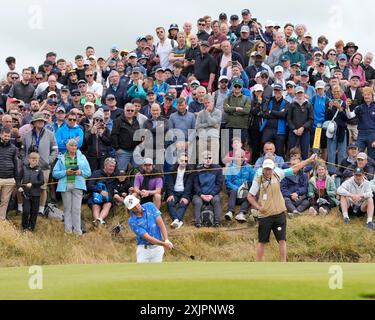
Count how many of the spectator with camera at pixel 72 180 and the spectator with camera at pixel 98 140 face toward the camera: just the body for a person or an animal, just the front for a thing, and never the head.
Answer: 2

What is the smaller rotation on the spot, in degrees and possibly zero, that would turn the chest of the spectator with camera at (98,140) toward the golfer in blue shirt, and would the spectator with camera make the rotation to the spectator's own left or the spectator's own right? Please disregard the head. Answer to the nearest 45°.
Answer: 0° — they already face them

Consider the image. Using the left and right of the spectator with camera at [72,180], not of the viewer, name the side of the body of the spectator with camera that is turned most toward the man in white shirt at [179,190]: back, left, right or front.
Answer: left

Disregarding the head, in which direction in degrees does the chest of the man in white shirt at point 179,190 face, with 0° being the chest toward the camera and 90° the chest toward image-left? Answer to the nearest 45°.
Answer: approximately 0°

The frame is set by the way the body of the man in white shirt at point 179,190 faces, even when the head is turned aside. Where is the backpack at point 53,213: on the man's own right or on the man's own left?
on the man's own right

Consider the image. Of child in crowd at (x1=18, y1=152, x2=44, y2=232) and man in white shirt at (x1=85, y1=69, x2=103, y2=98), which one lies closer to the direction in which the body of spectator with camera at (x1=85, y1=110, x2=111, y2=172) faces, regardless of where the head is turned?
the child in crowd

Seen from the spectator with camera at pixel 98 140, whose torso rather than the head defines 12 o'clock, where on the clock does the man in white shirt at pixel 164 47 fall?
The man in white shirt is roughly at 7 o'clock from the spectator with camera.

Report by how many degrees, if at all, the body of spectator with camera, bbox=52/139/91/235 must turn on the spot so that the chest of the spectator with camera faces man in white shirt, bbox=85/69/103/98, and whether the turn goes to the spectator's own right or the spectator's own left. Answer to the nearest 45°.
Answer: approximately 180°

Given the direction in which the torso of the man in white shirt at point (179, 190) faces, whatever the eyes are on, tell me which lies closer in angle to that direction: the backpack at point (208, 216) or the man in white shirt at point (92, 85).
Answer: the backpack

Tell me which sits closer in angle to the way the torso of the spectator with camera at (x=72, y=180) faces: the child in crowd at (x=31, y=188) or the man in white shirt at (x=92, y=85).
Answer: the child in crowd

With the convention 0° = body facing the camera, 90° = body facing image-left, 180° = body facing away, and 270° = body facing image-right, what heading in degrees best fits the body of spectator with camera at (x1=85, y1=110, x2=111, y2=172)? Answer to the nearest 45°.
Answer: approximately 0°
